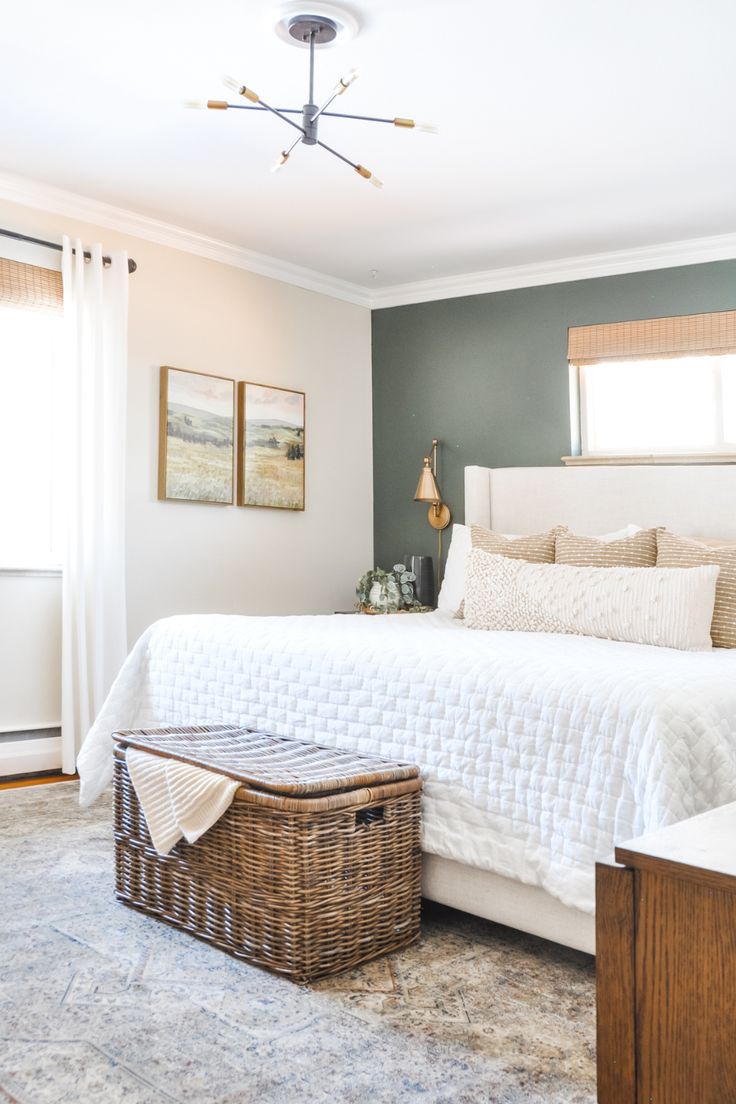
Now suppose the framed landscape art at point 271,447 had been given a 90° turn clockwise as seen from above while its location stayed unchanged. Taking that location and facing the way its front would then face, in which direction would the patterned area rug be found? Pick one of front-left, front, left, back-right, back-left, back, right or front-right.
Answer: front-left

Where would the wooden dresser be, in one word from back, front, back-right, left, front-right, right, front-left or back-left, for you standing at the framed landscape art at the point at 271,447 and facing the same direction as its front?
front-right

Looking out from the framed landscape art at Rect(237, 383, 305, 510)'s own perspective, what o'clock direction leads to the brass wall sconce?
The brass wall sconce is roughly at 10 o'clock from the framed landscape art.

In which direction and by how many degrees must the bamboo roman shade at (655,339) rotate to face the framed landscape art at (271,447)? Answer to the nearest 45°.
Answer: approximately 45° to its right

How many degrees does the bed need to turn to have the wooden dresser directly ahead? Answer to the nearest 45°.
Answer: approximately 45° to its left

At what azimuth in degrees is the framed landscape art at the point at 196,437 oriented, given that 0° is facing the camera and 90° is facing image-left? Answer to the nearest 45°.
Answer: approximately 315°

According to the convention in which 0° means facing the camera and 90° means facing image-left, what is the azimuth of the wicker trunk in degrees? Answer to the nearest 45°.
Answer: approximately 45°

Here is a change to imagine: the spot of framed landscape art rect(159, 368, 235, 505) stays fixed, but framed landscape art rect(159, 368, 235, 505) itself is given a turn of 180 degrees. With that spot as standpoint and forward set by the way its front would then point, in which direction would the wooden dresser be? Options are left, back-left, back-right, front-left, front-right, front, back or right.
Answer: back-left

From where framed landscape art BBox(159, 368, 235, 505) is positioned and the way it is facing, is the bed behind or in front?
in front

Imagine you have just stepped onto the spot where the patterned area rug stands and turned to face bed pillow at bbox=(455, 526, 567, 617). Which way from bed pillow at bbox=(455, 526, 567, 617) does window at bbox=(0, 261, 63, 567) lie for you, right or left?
left

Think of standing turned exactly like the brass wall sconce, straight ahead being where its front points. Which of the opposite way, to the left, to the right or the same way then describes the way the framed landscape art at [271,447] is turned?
to the left

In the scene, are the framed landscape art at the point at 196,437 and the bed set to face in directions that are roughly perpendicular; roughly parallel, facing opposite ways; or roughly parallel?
roughly perpendicular

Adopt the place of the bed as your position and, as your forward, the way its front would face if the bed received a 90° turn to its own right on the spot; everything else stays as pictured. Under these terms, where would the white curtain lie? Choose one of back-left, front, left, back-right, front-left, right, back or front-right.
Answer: front

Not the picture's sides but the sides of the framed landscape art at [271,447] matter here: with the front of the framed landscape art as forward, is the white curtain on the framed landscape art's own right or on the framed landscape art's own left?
on the framed landscape art's own right

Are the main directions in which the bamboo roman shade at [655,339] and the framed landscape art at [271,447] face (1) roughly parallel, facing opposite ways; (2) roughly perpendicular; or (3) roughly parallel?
roughly perpendicular

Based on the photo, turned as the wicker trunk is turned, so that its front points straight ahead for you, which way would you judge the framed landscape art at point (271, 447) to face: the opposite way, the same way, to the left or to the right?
to the left

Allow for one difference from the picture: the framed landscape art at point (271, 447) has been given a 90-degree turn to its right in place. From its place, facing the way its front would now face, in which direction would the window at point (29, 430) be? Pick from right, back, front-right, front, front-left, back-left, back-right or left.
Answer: front
